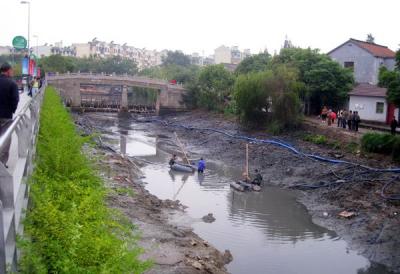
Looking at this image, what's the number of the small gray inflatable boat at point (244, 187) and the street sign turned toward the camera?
1

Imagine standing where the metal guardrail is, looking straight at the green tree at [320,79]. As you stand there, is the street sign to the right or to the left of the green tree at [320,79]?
left

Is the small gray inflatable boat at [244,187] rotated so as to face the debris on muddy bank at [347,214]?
no

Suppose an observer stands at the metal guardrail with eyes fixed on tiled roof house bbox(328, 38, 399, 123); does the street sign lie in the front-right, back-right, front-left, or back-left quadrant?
front-left

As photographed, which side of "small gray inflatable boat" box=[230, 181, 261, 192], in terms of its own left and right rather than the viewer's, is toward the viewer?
left

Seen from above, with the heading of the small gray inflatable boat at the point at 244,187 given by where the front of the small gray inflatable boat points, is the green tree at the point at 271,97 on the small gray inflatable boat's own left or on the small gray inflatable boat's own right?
on the small gray inflatable boat's own right

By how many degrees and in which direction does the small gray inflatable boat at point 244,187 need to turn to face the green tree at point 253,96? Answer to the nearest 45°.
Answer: approximately 90° to its right

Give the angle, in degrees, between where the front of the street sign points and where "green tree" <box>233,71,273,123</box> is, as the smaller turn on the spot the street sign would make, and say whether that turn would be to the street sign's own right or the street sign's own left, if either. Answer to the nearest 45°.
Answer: approximately 90° to the street sign's own left

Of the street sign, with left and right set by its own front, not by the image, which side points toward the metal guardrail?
front

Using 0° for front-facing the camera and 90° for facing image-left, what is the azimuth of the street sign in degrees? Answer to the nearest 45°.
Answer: approximately 0°

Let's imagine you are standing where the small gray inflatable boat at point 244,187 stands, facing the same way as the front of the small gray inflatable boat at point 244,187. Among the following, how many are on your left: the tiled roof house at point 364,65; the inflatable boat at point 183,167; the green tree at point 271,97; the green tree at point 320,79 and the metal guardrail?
1

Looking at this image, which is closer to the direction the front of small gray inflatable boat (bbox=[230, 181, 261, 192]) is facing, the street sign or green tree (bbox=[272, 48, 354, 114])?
the street sign

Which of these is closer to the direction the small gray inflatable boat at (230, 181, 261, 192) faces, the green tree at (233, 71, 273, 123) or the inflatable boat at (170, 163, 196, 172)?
the inflatable boat

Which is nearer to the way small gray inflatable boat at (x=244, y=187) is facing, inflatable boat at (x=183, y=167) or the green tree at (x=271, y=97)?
the inflatable boat
